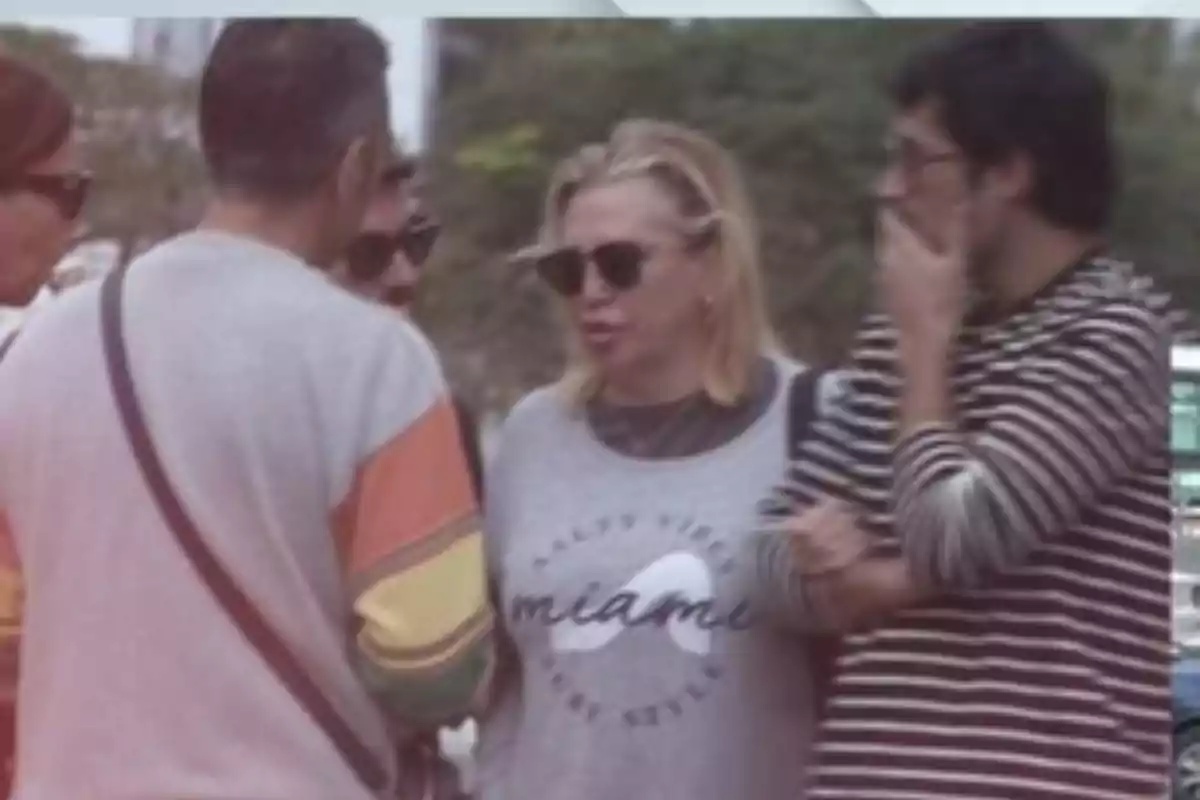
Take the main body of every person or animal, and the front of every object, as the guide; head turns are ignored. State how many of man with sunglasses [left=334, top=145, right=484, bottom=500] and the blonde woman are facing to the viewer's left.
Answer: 0

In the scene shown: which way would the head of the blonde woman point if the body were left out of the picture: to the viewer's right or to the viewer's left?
to the viewer's left

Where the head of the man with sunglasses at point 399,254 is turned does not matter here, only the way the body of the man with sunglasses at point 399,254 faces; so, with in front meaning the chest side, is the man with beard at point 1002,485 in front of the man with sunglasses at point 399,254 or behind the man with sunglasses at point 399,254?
in front

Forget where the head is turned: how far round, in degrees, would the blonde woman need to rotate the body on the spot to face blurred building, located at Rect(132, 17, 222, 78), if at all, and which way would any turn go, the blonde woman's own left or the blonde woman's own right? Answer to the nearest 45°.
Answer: approximately 90° to the blonde woman's own right

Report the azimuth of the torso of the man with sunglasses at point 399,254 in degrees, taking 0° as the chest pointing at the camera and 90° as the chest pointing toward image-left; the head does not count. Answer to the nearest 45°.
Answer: approximately 315°

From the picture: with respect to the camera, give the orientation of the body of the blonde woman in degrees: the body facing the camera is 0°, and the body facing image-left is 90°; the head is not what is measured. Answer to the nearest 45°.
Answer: approximately 0°

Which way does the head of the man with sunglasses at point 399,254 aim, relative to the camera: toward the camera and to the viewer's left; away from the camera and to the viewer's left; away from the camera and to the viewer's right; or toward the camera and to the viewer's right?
toward the camera and to the viewer's right
